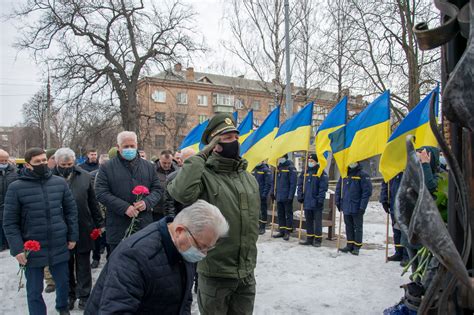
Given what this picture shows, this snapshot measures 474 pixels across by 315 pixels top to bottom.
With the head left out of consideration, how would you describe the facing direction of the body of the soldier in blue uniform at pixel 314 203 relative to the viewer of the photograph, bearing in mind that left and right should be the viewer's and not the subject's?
facing the viewer and to the left of the viewer

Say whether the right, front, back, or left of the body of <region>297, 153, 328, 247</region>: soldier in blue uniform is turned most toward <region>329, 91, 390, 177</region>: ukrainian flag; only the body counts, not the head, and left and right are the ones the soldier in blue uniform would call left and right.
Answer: left

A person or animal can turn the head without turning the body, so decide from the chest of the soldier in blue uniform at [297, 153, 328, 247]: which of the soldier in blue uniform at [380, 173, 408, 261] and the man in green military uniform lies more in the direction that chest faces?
the man in green military uniform

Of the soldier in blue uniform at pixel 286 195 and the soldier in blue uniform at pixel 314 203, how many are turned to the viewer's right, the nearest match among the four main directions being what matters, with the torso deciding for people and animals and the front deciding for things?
0

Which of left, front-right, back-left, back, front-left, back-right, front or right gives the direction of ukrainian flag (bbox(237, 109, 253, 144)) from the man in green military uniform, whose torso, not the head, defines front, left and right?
back-left

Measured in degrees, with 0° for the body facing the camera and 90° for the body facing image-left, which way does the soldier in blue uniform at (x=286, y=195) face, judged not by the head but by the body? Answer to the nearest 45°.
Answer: approximately 45°

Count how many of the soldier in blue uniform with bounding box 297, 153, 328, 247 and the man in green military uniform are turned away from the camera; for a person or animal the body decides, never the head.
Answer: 0

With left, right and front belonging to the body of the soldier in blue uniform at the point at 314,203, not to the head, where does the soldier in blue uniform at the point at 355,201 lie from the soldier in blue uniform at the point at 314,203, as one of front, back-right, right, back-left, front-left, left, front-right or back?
left

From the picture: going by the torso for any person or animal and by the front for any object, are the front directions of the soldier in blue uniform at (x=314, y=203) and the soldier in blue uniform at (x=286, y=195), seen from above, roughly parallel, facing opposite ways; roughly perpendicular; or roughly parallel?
roughly parallel

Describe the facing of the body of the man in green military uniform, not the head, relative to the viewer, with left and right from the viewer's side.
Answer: facing the viewer and to the right of the viewer

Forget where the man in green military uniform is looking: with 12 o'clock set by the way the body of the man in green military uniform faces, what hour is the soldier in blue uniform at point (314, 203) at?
The soldier in blue uniform is roughly at 8 o'clock from the man in green military uniform.

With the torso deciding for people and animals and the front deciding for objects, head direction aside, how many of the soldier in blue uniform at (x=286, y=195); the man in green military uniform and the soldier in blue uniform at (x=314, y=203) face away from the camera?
0

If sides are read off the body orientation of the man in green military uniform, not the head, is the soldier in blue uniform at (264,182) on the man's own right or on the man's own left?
on the man's own left

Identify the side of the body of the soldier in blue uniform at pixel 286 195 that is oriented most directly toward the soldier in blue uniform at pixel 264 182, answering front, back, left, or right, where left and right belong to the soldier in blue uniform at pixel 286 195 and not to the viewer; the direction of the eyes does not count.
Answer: right
